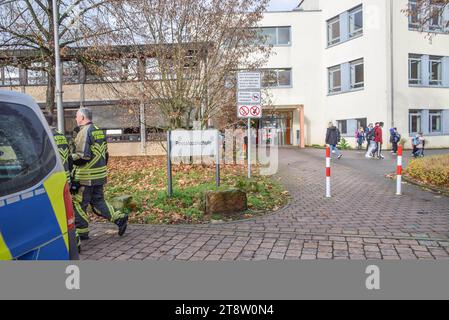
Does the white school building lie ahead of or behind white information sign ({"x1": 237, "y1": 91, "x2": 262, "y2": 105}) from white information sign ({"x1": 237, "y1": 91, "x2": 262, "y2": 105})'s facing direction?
behind

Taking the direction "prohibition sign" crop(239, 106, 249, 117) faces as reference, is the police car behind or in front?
in front

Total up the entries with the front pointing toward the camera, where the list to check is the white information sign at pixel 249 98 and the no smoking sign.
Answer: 2
